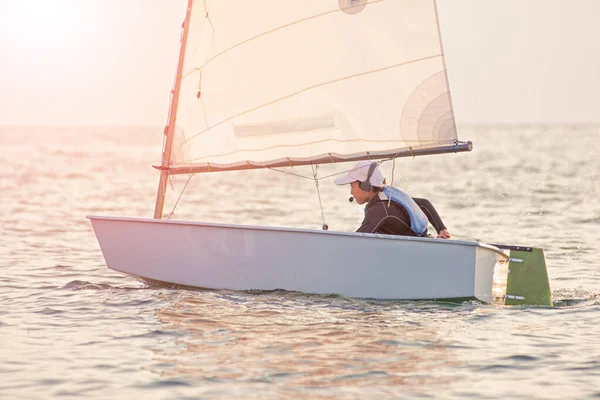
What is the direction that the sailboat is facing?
to the viewer's left
